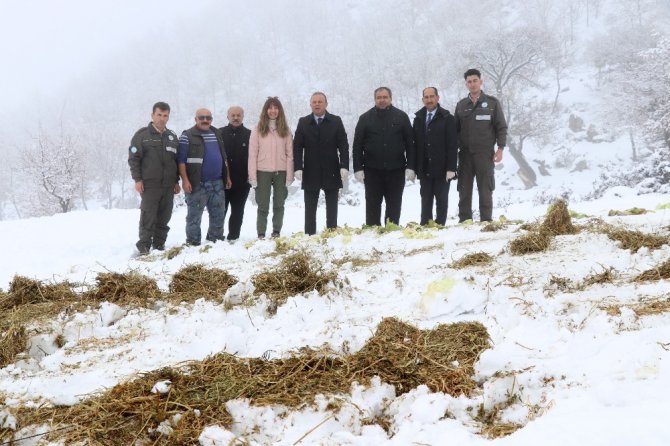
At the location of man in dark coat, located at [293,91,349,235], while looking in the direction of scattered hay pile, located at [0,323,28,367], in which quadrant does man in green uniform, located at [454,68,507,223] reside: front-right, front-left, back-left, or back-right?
back-left

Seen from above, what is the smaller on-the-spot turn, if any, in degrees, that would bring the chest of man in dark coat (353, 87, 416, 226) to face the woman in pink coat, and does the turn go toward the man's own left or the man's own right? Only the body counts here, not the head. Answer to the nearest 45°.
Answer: approximately 90° to the man's own right

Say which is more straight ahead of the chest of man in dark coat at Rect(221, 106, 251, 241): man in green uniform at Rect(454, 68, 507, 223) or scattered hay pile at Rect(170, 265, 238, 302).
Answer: the scattered hay pile

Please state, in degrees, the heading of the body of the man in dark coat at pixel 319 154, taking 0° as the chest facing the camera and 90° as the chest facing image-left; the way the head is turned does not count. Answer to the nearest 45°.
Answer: approximately 0°
